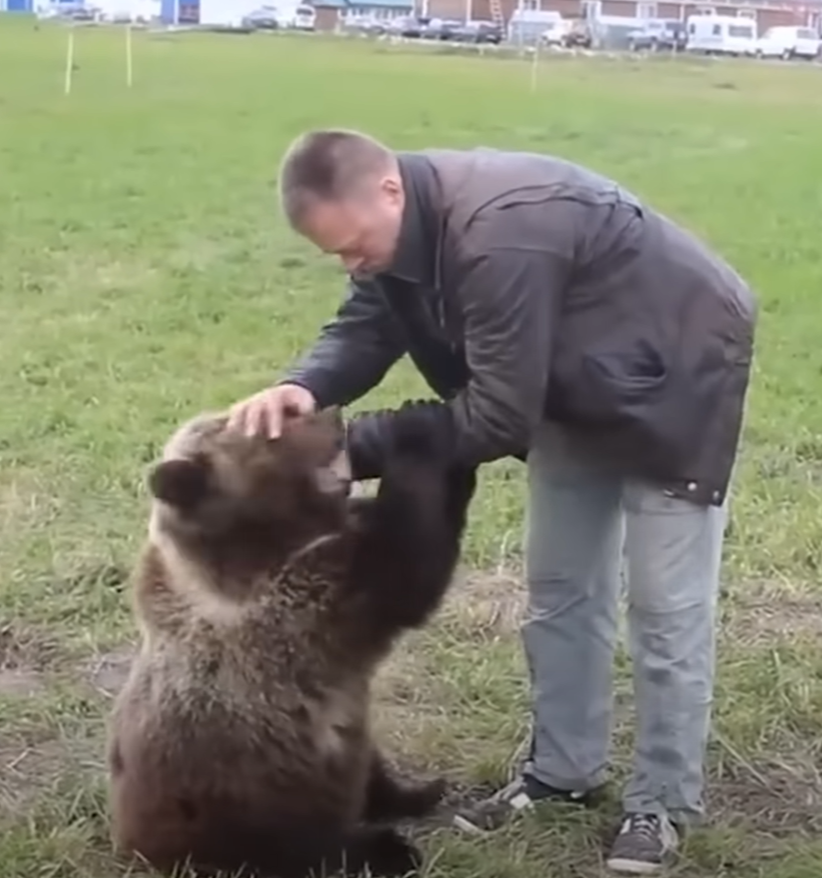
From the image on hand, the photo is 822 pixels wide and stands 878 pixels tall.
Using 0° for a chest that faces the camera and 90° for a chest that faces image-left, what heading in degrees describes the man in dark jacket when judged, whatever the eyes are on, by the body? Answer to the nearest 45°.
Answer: approximately 45°

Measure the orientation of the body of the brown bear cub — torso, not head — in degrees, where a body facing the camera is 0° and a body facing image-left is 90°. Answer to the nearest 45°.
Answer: approximately 270°
